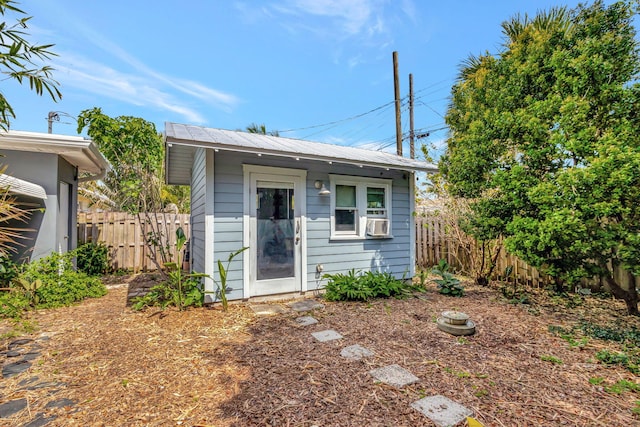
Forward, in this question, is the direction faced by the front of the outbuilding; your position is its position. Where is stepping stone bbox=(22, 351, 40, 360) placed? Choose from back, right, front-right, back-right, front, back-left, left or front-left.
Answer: right

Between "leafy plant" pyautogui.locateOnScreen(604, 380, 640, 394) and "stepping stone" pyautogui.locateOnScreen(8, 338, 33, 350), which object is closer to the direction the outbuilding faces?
the leafy plant

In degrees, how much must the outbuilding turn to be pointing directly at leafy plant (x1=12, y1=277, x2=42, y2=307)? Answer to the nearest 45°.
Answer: approximately 135° to its right

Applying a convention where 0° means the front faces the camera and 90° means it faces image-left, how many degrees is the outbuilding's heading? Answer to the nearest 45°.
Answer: approximately 315°

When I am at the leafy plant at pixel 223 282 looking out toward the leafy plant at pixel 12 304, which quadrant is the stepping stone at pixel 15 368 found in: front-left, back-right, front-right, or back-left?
front-left

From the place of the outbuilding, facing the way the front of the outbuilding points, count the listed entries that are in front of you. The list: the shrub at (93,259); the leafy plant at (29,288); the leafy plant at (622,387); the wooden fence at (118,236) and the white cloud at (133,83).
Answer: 1

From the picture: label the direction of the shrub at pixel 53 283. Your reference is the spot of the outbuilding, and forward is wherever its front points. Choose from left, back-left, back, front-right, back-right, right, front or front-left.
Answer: back-right

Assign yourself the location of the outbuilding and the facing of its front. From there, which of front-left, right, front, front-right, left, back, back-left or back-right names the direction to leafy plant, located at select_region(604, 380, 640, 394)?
front

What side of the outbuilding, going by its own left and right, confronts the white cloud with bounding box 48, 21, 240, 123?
back

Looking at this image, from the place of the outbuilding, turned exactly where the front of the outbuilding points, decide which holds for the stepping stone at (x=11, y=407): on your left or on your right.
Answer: on your right

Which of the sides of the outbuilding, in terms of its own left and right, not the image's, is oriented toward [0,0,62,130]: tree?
right

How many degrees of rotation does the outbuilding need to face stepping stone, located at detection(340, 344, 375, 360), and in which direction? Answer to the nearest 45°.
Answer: approximately 45° to its right

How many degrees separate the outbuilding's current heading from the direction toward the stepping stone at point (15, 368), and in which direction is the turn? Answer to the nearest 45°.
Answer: approximately 90° to its right
